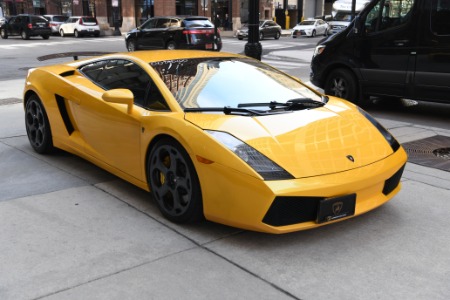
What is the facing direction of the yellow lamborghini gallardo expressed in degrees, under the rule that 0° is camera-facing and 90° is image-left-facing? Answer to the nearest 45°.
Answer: approximately 315°

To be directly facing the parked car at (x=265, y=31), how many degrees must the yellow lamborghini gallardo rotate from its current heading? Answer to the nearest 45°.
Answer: approximately 135° to its left

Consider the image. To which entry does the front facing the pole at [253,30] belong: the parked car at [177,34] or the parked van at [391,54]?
the parked van at [391,54]

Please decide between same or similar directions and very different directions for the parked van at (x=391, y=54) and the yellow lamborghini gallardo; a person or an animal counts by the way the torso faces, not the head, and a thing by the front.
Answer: very different directions

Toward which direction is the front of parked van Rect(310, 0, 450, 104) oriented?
to the viewer's left

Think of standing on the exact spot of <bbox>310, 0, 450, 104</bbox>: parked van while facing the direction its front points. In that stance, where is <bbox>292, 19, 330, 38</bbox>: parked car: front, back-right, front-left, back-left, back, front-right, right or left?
right

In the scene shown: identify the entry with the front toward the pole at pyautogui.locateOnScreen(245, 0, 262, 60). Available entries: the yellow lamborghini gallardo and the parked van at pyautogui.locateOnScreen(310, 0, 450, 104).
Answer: the parked van

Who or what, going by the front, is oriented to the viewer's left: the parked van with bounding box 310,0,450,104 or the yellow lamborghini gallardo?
the parked van

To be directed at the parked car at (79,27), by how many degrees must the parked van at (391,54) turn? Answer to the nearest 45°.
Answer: approximately 45° to its right

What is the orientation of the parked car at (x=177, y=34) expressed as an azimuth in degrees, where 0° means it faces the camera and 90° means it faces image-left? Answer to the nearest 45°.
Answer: approximately 135°

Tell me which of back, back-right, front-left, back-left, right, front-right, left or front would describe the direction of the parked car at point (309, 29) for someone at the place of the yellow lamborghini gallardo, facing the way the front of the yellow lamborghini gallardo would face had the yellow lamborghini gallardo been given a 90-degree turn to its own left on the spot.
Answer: front-left

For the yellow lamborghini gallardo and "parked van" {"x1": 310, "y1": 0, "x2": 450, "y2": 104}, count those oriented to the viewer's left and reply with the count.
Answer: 1
